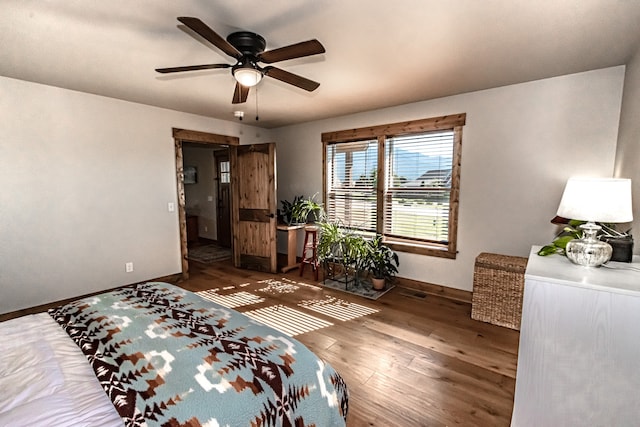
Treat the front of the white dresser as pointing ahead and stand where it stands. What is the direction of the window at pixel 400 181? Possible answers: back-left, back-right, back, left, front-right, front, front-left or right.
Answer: front-right

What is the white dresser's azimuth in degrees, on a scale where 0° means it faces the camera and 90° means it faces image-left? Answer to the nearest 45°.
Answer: approximately 90°

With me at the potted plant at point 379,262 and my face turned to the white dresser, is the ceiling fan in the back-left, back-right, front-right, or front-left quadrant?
front-right

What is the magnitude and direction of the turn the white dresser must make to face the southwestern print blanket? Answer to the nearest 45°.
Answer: approximately 45° to its left

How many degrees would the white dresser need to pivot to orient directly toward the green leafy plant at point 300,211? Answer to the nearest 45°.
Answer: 0° — it already faces it

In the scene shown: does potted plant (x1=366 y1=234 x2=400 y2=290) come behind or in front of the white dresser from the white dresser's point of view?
in front

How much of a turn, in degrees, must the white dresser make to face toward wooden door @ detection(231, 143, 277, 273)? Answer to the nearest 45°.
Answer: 0° — it already faces it

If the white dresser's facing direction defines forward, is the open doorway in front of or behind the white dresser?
in front

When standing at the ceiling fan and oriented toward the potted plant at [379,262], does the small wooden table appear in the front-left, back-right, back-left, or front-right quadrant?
front-left

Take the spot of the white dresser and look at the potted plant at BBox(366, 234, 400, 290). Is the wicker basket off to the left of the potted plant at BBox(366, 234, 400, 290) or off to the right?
right
